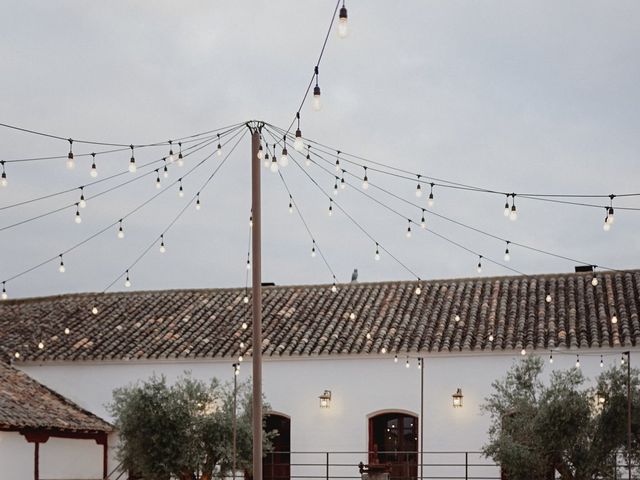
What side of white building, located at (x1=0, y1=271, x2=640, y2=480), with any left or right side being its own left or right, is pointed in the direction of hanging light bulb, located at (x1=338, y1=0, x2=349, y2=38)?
front

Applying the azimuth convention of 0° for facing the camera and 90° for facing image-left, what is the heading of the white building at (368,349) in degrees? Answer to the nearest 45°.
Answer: approximately 0°

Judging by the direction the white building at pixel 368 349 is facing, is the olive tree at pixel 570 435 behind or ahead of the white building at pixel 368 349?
ahead

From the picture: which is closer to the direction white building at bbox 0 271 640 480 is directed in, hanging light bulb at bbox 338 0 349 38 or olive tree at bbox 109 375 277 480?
the hanging light bulb
